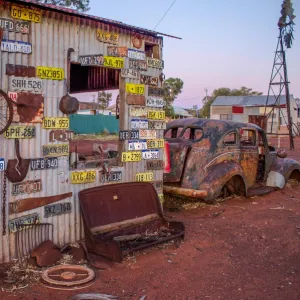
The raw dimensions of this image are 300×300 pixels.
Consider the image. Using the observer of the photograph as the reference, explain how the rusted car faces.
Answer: facing away from the viewer and to the right of the viewer

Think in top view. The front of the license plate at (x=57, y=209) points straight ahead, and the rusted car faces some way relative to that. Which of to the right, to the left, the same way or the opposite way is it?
to the left

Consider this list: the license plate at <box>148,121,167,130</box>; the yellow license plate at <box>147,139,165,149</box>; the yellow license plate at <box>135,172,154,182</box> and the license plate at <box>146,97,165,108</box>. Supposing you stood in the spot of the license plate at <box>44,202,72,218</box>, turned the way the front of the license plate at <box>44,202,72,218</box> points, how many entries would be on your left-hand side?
4

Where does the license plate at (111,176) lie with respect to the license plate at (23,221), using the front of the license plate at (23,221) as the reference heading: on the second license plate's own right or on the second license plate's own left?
on the second license plate's own left

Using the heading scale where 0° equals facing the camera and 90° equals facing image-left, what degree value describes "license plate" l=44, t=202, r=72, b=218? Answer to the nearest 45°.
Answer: approximately 315°

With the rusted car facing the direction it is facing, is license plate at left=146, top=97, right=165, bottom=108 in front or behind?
behind

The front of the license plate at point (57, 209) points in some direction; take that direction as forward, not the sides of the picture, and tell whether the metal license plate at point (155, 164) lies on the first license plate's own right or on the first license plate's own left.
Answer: on the first license plate's own left

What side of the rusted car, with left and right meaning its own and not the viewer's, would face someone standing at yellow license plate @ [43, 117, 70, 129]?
back
